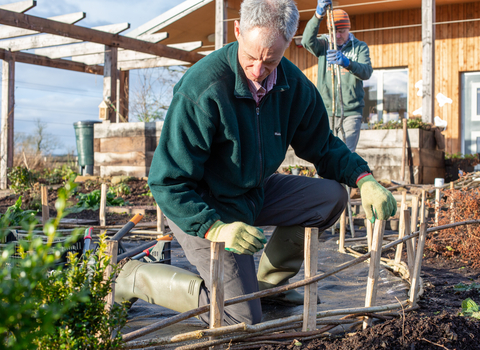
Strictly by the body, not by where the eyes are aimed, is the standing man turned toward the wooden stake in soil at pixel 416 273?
yes

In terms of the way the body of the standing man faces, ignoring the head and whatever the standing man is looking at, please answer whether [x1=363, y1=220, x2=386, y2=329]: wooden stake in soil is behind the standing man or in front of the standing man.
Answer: in front

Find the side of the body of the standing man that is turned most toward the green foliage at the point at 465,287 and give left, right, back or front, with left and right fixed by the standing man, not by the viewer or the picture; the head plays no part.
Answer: front

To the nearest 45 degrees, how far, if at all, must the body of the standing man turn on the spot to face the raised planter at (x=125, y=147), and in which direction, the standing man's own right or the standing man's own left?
approximately 135° to the standing man's own right

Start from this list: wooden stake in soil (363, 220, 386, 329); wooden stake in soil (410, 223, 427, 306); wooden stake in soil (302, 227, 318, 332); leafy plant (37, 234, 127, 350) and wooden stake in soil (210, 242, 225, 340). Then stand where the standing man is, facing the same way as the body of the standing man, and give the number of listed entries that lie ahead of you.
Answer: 5

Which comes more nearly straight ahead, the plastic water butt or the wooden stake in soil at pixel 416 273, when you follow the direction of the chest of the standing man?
the wooden stake in soil

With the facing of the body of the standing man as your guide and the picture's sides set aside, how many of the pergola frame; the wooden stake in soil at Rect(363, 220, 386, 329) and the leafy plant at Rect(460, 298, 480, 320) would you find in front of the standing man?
2

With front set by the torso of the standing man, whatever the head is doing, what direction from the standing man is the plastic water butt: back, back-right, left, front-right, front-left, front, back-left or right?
back-right

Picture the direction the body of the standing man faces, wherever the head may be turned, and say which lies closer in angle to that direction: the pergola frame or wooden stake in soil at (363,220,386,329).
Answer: the wooden stake in soil

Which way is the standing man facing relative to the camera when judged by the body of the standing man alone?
toward the camera

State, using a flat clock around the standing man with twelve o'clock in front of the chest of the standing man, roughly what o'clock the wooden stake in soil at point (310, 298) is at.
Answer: The wooden stake in soil is roughly at 12 o'clock from the standing man.

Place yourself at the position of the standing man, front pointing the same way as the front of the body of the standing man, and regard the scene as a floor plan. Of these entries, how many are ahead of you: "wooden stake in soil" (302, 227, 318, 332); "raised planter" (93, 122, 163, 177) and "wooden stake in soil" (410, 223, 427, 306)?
2

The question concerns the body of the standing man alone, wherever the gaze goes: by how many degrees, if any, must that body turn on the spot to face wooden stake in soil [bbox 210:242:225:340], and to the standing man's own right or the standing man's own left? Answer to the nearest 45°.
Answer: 0° — they already face it

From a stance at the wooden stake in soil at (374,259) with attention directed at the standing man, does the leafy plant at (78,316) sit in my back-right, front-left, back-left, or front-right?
back-left
